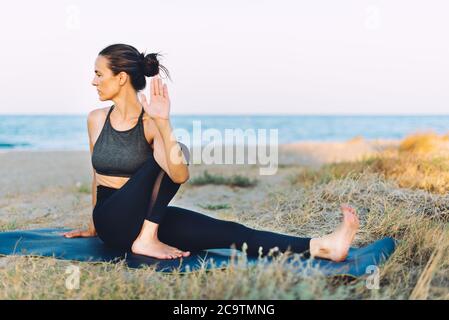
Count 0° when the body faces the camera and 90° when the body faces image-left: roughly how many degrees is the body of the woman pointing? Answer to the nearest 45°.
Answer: approximately 0°

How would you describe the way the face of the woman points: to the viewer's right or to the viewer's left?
to the viewer's left
